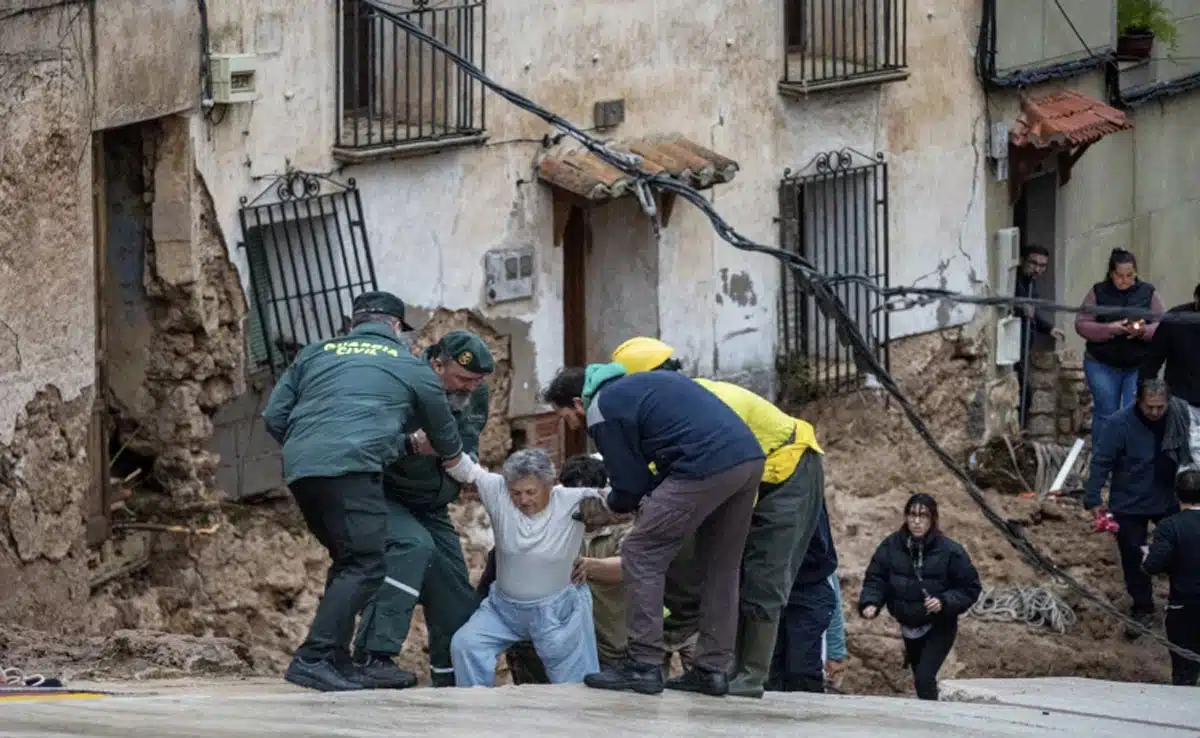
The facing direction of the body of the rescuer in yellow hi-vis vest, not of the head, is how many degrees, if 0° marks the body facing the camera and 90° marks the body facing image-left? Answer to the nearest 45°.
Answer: approximately 90°

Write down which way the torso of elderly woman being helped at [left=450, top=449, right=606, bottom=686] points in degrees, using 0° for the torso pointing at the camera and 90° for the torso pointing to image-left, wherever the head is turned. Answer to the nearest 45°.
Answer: approximately 0°

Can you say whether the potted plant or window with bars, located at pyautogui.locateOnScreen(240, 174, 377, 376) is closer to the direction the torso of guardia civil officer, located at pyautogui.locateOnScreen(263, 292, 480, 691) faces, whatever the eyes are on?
the potted plant

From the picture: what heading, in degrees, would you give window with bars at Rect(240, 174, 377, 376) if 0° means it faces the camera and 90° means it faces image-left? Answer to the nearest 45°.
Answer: approximately 0°

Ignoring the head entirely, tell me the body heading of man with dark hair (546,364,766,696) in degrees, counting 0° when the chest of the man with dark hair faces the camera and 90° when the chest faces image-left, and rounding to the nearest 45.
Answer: approximately 90°
